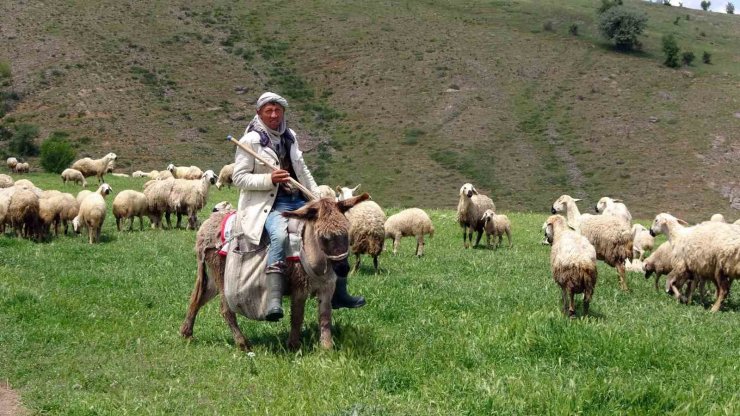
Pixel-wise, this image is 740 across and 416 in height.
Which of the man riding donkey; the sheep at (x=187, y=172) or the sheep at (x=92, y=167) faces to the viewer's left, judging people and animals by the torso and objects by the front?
the sheep at (x=187, y=172)

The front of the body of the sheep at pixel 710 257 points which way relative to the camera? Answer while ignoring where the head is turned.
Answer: to the viewer's left

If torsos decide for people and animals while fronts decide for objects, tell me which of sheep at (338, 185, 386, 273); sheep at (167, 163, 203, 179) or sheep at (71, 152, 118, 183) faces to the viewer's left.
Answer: sheep at (167, 163, 203, 179)

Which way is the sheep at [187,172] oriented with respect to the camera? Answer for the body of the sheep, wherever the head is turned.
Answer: to the viewer's left

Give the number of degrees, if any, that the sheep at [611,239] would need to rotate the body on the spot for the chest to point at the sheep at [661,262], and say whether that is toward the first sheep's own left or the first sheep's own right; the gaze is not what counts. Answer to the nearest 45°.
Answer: approximately 135° to the first sheep's own right

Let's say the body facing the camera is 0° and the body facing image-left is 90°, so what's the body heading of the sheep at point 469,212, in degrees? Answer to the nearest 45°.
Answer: approximately 45°

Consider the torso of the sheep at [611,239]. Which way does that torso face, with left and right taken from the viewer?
facing to the left of the viewer

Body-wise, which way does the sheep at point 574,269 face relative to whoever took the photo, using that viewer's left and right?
facing away from the viewer and to the left of the viewer

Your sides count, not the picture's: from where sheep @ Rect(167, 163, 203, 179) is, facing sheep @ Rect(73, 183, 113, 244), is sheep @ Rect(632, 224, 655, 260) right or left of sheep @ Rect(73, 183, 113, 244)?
left

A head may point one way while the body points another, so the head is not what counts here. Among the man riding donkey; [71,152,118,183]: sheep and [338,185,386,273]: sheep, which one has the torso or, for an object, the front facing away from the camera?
[338,185,386,273]: sheep

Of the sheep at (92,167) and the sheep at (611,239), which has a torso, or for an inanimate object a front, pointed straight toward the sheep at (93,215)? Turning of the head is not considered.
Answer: the sheep at (611,239)

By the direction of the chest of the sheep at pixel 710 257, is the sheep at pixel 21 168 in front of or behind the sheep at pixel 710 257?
in front

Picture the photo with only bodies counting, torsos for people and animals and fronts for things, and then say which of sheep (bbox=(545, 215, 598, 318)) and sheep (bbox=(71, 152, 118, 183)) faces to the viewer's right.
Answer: sheep (bbox=(71, 152, 118, 183))
